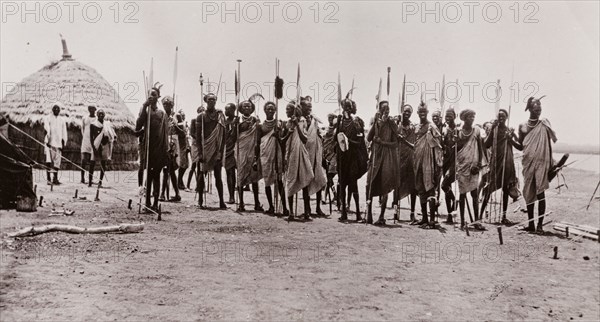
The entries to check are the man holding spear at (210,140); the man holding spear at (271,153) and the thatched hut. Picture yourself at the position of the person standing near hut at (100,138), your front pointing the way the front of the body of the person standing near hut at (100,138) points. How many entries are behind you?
1

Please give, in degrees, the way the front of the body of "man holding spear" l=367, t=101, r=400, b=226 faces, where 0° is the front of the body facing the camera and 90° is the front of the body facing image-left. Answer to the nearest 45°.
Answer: approximately 0°

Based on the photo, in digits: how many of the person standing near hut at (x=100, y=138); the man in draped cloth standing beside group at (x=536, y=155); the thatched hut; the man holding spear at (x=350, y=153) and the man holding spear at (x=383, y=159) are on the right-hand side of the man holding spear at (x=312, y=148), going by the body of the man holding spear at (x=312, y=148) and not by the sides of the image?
2

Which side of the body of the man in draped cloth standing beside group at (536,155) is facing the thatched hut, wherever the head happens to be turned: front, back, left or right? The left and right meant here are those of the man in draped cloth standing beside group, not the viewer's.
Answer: right

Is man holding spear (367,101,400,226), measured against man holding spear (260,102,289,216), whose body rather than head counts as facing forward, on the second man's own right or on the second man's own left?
on the second man's own left

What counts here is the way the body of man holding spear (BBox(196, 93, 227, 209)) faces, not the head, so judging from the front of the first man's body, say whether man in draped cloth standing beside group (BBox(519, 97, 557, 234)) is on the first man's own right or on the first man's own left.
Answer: on the first man's own left

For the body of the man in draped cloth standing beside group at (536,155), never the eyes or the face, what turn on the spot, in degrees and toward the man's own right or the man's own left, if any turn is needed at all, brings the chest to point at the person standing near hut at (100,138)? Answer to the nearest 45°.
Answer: approximately 90° to the man's own right

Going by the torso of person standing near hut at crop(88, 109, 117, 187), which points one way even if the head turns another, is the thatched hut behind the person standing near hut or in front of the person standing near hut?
behind

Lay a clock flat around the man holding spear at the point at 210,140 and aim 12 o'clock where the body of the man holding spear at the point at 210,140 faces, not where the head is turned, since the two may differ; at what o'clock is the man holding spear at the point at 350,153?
the man holding spear at the point at 350,153 is roughly at 10 o'clock from the man holding spear at the point at 210,140.
